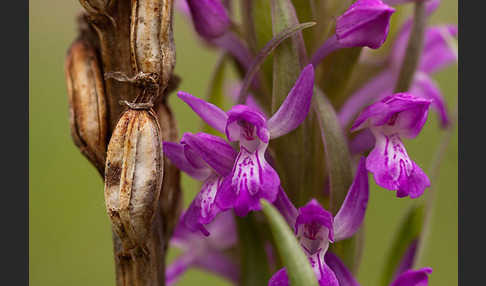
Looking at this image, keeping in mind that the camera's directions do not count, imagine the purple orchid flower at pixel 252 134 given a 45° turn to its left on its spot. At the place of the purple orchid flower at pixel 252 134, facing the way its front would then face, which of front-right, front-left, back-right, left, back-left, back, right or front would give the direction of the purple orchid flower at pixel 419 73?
left

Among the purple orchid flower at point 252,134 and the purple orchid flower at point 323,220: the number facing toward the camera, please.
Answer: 2

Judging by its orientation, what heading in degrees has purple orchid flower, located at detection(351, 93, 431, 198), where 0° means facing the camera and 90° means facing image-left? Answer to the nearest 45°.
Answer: approximately 0°
